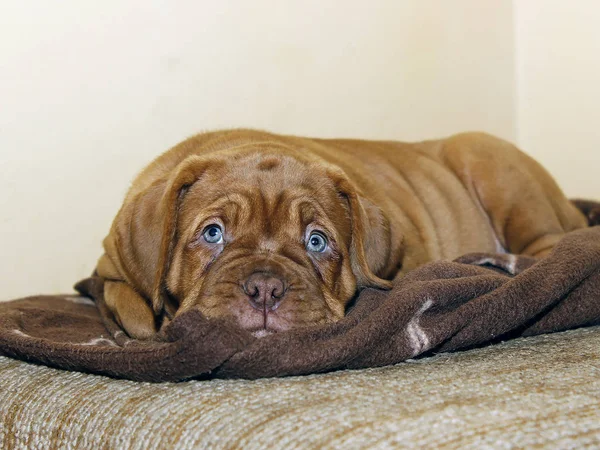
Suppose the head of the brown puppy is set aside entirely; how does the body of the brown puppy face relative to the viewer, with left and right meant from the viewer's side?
facing the viewer and to the left of the viewer
